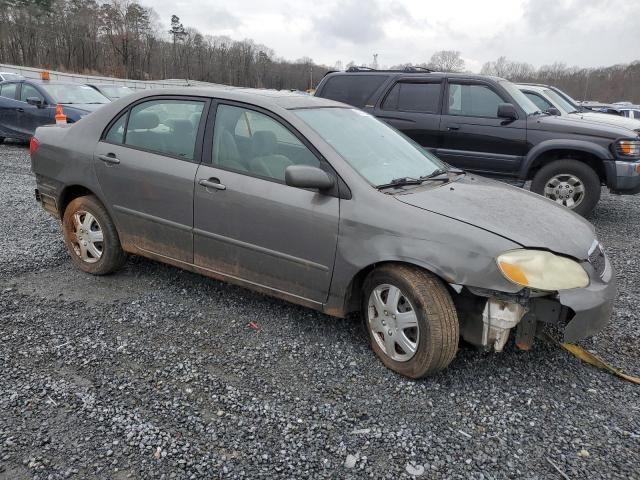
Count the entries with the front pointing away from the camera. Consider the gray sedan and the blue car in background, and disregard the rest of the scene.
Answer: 0

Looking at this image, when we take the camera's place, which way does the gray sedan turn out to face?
facing the viewer and to the right of the viewer

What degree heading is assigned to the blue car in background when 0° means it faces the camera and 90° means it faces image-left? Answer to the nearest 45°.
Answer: approximately 315°

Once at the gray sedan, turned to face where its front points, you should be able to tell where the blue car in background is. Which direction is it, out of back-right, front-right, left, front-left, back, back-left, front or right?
back

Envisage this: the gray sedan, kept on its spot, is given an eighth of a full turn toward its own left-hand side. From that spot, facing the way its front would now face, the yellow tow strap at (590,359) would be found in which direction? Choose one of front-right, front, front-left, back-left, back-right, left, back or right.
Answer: front

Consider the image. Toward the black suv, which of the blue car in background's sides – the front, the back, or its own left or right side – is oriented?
front

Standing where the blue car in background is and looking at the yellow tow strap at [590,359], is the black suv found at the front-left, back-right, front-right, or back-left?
front-left

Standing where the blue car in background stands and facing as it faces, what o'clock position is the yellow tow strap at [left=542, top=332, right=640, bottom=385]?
The yellow tow strap is roughly at 1 o'clock from the blue car in background.

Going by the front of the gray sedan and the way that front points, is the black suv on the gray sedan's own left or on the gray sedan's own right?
on the gray sedan's own left

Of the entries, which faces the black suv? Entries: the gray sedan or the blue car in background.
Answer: the blue car in background

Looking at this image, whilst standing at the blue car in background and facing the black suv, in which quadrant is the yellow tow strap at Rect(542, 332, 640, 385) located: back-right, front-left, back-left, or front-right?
front-right
